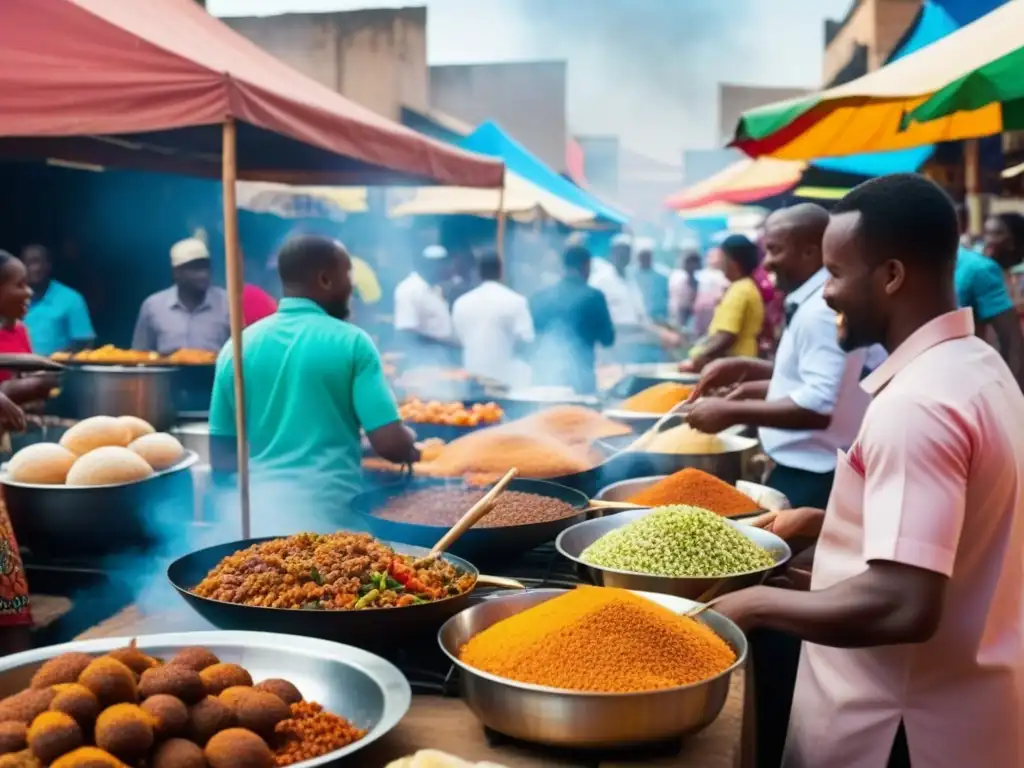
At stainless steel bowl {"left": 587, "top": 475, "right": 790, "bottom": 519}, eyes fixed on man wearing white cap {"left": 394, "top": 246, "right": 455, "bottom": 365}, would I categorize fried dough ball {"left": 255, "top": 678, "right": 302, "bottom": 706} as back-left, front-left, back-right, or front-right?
back-left

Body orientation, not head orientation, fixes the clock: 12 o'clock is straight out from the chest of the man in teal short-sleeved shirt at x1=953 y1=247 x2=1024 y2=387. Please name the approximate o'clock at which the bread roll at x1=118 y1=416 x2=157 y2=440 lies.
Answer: The bread roll is roughly at 10 o'clock from the man in teal short-sleeved shirt.

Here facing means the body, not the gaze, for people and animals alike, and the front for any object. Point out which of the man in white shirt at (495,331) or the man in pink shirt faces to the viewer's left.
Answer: the man in pink shirt

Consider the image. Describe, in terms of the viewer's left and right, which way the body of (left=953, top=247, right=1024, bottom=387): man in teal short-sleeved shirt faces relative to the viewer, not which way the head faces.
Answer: facing to the left of the viewer

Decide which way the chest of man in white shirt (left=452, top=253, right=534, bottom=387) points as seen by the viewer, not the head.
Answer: away from the camera

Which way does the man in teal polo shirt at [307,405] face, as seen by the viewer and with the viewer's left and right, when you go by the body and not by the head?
facing away from the viewer and to the right of the viewer

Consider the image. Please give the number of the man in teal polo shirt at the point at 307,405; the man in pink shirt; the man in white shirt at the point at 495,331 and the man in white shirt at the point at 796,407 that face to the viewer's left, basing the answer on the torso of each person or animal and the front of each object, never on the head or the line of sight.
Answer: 2

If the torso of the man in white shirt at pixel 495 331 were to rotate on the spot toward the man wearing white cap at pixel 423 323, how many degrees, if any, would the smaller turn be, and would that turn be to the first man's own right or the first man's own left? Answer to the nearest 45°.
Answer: approximately 45° to the first man's own left

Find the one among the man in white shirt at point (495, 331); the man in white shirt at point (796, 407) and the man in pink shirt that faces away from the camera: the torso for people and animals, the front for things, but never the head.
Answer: the man in white shirt at point (495, 331)

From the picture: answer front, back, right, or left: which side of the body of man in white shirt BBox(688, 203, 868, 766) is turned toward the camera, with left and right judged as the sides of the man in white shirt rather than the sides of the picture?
left

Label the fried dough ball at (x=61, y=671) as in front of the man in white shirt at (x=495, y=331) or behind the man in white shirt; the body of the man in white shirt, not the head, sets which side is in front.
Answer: behind

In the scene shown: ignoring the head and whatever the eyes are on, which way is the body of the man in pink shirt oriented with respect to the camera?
to the viewer's left
